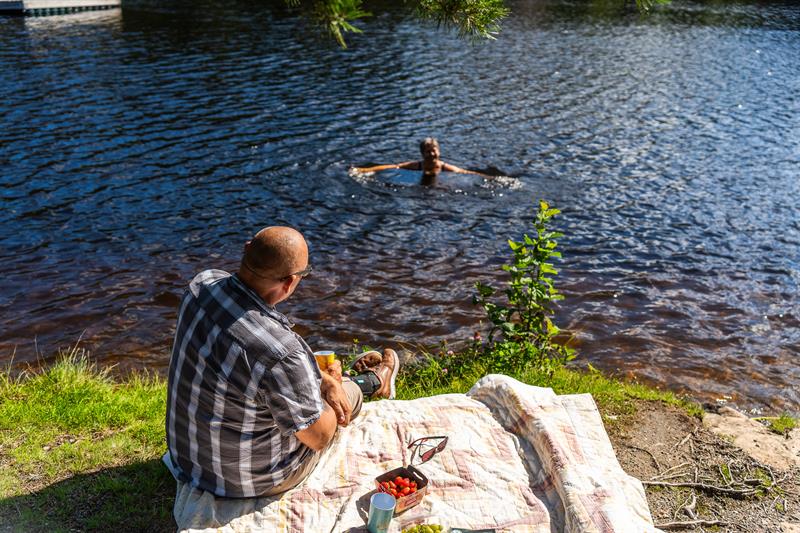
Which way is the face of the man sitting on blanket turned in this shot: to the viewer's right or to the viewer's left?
to the viewer's right

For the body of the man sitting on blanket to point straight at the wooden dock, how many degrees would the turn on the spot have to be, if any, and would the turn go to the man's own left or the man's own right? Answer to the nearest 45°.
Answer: approximately 45° to the man's own left

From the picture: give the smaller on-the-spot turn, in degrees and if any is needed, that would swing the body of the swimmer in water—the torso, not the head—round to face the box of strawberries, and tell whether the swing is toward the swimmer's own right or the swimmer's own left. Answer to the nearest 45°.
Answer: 0° — they already face it

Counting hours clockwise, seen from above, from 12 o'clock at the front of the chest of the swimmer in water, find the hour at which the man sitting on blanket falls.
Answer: The man sitting on blanket is roughly at 12 o'clock from the swimmer in water.

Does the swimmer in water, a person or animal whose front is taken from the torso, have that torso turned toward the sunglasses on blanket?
yes

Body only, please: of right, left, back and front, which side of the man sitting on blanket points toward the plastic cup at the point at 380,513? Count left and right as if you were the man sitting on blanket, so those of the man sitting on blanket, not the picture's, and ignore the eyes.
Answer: right

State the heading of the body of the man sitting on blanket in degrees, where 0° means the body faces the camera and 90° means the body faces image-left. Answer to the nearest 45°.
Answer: approximately 225°

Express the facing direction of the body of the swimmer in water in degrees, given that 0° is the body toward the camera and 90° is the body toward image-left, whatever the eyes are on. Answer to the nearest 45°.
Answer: approximately 0°

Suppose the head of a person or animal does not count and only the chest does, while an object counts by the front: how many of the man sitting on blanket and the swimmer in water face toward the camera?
1

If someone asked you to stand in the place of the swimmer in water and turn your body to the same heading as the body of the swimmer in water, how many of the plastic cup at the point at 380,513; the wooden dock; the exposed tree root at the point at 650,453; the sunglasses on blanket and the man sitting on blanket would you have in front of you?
4

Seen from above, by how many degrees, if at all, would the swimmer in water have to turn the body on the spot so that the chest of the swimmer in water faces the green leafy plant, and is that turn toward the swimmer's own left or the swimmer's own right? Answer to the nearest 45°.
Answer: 0° — they already face it
